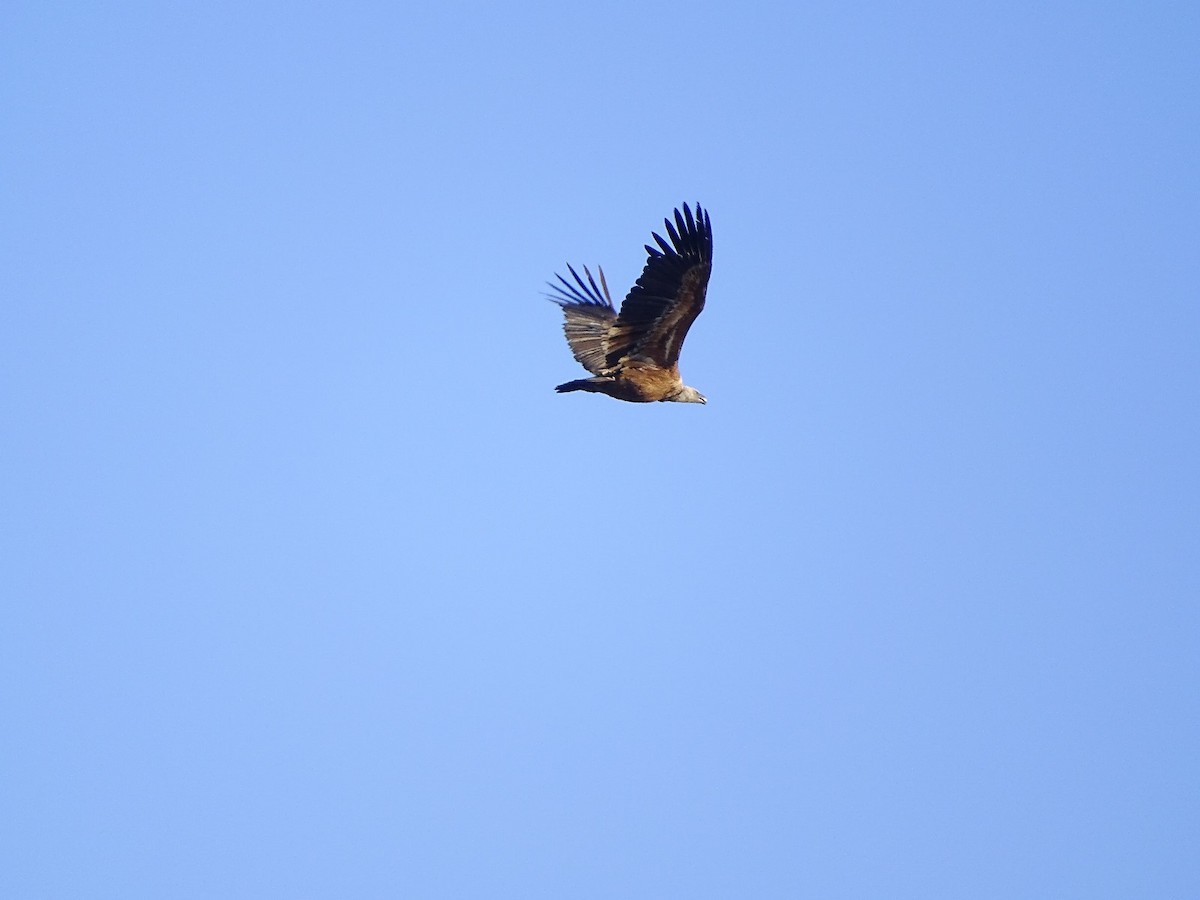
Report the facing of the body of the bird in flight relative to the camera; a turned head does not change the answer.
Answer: to the viewer's right
